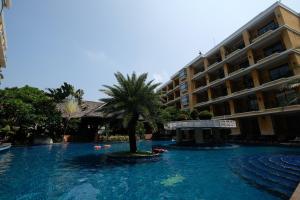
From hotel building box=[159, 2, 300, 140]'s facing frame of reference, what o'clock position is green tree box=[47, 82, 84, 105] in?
The green tree is roughly at 1 o'clock from the hotel building.

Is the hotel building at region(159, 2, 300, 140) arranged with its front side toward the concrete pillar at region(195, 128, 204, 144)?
yes

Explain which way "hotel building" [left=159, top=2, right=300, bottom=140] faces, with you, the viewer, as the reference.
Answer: facing the viewer and to the left of the viewer

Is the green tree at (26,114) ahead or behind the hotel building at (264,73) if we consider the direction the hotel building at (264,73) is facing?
ahead

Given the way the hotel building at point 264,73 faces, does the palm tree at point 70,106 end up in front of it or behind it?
in front

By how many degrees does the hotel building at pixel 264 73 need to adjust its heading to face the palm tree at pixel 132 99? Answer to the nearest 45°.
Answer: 0° — it already faces it
